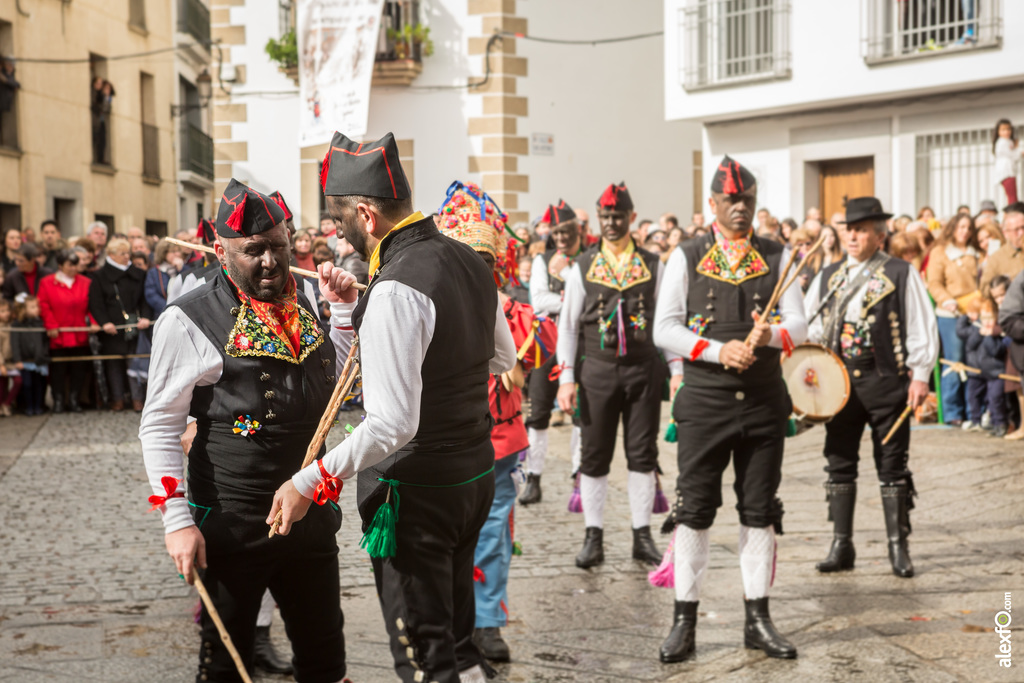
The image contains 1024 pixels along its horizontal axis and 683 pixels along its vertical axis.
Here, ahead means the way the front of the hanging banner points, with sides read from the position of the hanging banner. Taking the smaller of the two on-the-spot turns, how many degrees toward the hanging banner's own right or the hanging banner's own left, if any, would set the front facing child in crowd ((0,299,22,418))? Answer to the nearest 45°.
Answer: approximately 45° to the hanging banner's own right

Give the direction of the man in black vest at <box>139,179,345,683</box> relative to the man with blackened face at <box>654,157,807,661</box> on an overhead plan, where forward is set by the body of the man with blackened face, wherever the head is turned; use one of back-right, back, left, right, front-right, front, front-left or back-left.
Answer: front-right

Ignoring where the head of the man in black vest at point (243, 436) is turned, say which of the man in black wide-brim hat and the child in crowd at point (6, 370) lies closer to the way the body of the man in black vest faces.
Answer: the man in black wide-brim hat

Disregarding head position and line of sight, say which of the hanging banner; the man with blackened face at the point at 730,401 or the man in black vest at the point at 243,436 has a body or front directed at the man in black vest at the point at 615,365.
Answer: the hanging banner

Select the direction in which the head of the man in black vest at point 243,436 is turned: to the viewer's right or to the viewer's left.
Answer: to the viewer's right

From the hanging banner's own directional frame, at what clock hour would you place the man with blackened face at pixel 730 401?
The man with blackened face is roughly at 12 o'clock from the hanging banner.

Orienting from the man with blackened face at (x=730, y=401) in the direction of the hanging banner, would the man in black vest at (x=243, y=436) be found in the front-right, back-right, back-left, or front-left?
back-left

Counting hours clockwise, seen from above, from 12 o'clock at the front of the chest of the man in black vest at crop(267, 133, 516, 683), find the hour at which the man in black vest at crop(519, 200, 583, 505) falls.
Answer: the man in black vest at crop(519, 200, 583, 505) is roughly at 2 o'clock from the man in black vest at crop(267, 133, 516, 683).
